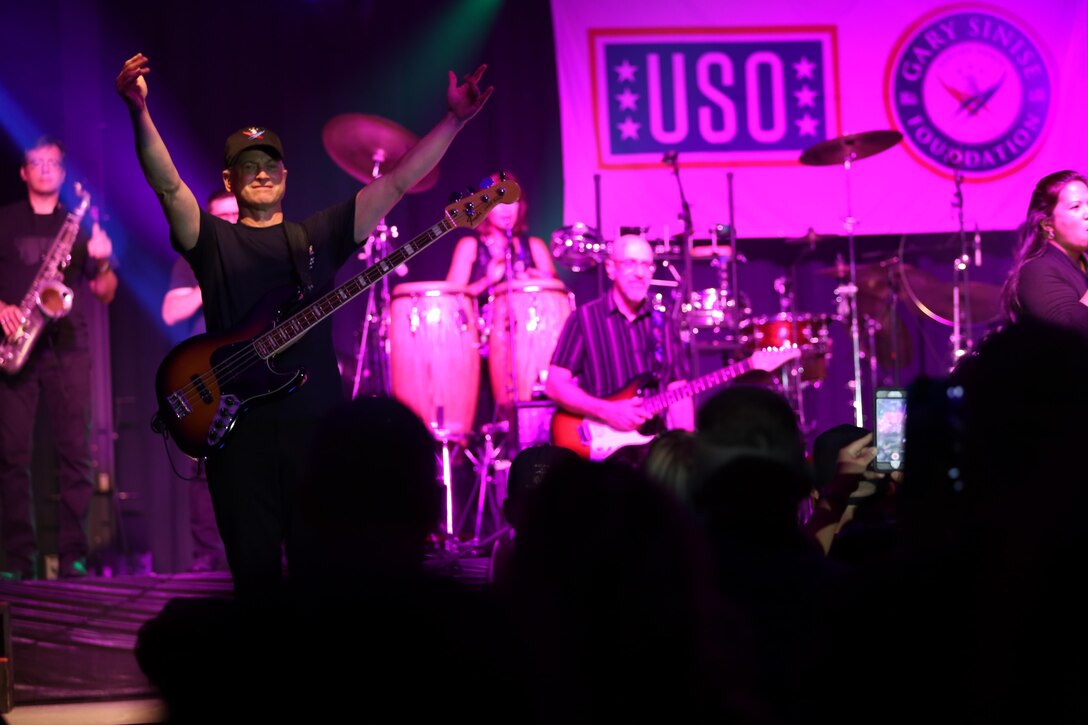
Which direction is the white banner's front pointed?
toward the camera

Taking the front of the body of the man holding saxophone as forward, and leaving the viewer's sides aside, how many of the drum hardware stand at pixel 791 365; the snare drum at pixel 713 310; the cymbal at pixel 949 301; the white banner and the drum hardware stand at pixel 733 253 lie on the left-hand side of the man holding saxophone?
5

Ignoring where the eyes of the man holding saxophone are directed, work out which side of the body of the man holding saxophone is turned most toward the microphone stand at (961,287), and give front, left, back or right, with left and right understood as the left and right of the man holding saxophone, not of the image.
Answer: left

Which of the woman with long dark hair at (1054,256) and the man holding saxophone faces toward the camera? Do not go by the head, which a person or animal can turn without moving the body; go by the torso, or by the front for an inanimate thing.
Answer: the man holding saxophone

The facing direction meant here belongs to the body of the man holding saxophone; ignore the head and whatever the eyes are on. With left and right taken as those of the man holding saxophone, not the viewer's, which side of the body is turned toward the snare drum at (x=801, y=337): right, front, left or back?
left

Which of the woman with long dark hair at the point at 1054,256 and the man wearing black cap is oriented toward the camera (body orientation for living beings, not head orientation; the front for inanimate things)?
the man wearing black cap

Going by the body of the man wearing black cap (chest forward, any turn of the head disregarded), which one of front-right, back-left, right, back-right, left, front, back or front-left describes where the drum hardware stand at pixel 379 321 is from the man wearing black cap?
back

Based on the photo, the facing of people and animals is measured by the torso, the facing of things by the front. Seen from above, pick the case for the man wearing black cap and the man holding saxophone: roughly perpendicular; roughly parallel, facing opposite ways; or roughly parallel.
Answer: roughly parallel

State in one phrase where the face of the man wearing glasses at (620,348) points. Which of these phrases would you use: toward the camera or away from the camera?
toward the camera

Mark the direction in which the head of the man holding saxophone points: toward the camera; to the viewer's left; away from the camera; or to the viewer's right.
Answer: toward the camera

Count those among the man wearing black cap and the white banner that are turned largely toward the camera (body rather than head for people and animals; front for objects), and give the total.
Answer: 2

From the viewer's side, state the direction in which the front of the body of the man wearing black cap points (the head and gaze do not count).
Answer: toward the camera

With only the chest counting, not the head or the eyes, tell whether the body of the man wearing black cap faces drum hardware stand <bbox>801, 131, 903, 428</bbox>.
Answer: no

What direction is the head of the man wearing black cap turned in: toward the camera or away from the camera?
toward the camera

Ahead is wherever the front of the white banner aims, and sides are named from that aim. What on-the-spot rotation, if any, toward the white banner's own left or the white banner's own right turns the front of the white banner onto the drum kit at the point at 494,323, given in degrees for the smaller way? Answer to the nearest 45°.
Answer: approximately 45° to the white banner's own right

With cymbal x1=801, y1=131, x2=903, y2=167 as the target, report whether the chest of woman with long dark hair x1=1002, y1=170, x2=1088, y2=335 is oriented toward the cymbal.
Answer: no

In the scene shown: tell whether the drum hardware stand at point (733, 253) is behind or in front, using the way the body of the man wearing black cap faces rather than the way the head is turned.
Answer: behind

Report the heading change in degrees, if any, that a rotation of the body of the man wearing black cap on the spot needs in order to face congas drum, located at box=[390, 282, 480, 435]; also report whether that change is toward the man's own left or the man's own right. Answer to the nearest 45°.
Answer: approximately 180°

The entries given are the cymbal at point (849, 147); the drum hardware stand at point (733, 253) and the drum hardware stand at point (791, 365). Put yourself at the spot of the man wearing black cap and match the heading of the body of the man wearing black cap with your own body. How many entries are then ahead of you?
0
